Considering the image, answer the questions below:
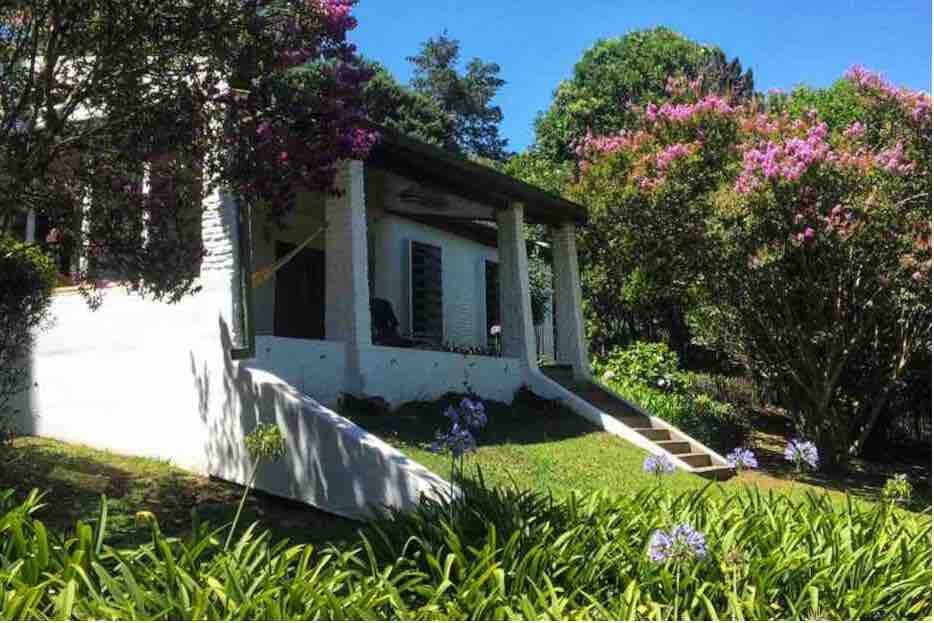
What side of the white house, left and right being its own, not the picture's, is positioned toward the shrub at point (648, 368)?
left

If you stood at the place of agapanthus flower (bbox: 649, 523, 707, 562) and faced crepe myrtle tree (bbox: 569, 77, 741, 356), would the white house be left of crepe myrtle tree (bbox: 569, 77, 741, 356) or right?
left

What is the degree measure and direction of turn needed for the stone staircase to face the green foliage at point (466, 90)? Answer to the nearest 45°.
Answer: approximately 135° to its left

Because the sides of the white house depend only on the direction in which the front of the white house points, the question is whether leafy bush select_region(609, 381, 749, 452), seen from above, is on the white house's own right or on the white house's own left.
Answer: on the white house's own left

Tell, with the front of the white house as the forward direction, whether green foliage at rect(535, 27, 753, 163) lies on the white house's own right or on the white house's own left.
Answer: on the white house's own left

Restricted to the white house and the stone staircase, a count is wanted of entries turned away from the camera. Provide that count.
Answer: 0

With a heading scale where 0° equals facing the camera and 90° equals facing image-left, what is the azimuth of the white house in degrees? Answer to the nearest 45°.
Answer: approximately 315°

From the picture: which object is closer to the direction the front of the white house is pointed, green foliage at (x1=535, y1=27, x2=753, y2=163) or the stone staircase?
the stone staircase

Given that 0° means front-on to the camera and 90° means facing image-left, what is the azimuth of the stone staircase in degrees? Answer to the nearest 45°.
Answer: approximately 315°

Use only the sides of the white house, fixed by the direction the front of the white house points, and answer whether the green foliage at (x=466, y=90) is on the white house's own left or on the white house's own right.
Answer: on the white house's own left

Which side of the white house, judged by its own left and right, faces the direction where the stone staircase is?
left
